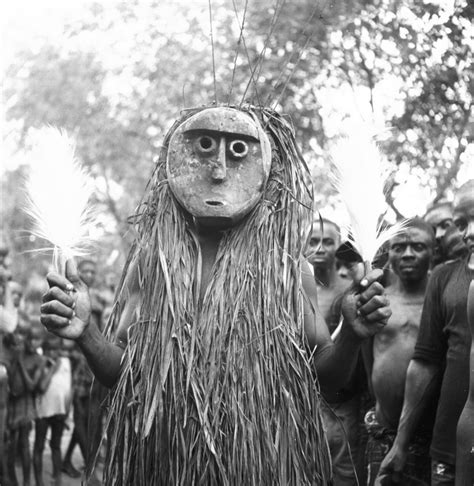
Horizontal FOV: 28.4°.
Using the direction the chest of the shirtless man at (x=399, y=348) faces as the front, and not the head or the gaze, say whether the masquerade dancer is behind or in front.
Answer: in front

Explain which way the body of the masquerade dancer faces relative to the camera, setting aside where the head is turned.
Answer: toward the camera

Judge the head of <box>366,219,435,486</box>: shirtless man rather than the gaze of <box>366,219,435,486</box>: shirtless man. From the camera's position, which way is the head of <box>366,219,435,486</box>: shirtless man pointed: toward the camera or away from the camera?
toward the camera

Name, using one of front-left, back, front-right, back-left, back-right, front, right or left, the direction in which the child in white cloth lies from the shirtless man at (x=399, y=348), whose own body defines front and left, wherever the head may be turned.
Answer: back-right

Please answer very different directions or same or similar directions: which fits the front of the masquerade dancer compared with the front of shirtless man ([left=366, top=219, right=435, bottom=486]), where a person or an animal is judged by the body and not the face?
same or similar directions

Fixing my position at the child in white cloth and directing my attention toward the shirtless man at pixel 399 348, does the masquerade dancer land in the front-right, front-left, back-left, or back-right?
front-right

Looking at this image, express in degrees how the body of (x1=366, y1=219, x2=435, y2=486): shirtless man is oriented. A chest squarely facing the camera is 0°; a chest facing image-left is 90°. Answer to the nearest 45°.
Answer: approximately 0°

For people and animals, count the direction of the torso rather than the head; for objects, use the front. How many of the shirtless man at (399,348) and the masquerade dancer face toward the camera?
2

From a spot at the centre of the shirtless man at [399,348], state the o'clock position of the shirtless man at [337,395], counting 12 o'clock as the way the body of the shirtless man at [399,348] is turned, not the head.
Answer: the shirtless man at [337,395] is roughly at 5 o'clock from the shirtless man at [399,348].

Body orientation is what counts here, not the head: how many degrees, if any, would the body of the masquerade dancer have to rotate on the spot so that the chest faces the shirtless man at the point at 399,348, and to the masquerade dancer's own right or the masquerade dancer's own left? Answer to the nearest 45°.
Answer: approximately 135° to the masquerade dancer's own left

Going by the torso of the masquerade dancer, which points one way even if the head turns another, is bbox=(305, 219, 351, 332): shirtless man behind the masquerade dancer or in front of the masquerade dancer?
behind

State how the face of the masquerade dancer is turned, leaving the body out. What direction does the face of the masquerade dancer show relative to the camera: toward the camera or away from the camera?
toward the camera
